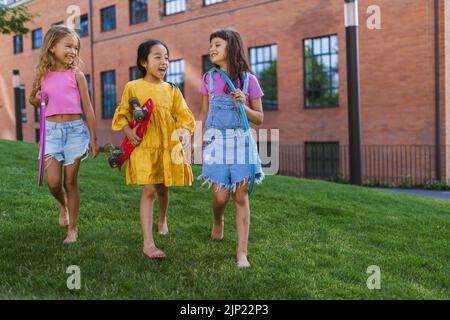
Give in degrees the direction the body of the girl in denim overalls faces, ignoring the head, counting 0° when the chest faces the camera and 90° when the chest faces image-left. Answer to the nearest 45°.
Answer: approximately 0°

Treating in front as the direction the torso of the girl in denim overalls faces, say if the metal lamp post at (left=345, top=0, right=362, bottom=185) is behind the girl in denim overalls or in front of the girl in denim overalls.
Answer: behind

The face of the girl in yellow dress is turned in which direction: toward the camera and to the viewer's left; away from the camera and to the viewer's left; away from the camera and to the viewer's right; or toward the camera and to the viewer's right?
toward the camera and to the viewer's right

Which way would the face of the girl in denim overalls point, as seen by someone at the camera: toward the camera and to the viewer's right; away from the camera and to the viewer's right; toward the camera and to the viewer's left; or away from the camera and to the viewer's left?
toward the camera and to the viewer's left

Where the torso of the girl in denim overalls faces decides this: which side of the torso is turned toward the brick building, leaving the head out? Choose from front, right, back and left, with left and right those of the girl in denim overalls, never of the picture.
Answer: back
